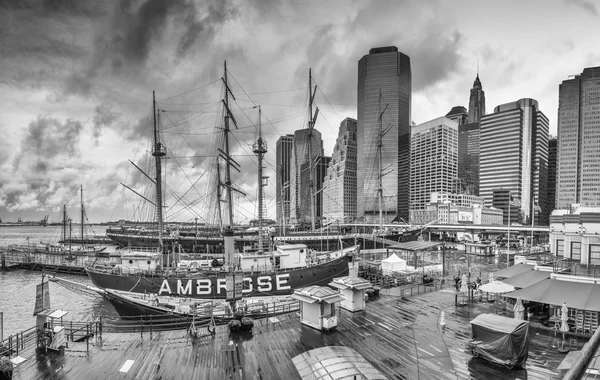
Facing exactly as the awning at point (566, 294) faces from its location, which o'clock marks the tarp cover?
The tarp cover is roughly at 11 o'clock from the awning.

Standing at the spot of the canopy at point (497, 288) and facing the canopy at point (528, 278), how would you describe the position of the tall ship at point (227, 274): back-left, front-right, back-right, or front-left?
back-left

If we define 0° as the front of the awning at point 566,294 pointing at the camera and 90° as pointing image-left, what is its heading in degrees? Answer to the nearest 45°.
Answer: approximately 45°
